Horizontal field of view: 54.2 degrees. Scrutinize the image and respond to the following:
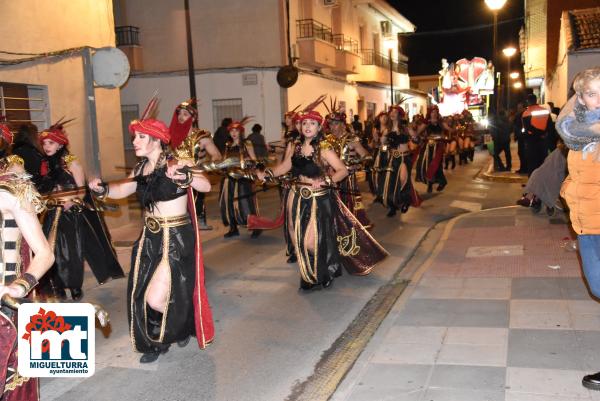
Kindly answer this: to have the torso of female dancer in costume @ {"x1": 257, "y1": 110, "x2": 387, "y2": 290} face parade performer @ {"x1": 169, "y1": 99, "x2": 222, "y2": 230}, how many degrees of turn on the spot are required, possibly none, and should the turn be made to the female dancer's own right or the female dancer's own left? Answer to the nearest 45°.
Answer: approximately 135° to the female dancer's own right

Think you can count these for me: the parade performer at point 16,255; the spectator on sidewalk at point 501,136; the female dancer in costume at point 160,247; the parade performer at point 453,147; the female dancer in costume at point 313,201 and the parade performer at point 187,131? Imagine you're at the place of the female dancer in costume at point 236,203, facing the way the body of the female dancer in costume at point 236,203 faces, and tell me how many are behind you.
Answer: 2

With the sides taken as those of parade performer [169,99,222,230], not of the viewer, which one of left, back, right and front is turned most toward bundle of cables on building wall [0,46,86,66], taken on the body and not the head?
right

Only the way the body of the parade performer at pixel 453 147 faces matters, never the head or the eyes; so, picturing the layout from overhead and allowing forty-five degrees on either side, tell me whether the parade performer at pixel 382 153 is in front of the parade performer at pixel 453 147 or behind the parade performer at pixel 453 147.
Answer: in front

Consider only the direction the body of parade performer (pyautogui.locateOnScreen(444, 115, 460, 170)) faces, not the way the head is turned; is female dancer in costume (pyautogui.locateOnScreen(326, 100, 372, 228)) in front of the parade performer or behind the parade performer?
in front

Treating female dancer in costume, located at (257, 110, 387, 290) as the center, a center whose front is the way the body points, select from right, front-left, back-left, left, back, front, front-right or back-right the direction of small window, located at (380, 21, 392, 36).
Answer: back-right

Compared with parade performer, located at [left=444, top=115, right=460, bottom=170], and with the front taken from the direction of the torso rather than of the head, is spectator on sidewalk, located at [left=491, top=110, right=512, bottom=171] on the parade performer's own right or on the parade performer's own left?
on the parade performer's own left

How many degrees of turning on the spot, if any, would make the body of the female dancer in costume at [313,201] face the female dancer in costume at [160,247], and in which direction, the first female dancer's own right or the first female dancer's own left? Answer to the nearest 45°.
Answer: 0° — they already face them
